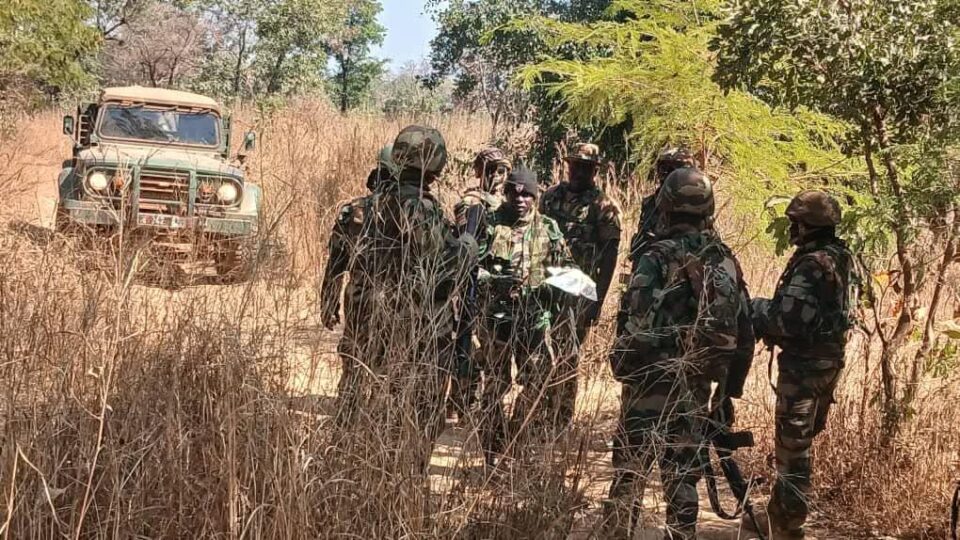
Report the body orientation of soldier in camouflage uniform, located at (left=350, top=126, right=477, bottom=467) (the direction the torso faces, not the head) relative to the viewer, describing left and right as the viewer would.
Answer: facing away from the viewer and to the right of the viewer

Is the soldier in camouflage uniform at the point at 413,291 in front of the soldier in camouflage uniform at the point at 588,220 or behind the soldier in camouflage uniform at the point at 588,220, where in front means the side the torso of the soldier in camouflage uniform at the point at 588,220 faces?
in front

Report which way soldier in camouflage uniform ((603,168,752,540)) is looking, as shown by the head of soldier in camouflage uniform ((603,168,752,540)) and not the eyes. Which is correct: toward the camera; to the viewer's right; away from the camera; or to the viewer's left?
away from the camera

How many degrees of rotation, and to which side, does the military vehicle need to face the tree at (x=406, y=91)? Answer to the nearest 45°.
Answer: approximately 180°

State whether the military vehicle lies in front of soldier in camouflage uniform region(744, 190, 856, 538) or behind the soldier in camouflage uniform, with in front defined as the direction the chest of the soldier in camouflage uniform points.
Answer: in front

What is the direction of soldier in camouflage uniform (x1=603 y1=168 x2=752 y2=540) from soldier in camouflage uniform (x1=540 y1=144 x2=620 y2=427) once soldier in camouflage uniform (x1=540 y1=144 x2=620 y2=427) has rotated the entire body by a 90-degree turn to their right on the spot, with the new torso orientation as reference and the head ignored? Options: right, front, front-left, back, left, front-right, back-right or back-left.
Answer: left

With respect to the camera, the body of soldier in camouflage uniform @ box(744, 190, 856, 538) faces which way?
to the viewer's left

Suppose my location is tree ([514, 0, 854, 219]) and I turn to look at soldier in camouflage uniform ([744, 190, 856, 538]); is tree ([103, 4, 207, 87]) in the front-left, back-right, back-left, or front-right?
back-right

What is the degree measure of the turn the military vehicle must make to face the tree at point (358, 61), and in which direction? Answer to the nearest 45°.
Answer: approximately 180°

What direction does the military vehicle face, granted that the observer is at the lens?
facing the viewer

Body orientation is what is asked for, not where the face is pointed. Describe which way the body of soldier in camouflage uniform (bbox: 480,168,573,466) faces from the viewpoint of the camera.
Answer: toward the camera

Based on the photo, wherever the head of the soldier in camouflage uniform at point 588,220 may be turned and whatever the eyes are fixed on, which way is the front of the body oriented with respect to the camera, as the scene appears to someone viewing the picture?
toward the camera

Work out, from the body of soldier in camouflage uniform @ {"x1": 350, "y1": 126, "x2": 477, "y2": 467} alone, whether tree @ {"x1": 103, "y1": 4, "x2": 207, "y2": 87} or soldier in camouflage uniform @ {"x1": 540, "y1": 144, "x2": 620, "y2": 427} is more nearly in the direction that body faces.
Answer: the soldier in camouflage uniform

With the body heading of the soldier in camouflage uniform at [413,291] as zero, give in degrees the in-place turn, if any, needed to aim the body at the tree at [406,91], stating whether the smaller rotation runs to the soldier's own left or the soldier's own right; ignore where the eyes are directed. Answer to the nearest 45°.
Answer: approximately 45° to the soldier's own left

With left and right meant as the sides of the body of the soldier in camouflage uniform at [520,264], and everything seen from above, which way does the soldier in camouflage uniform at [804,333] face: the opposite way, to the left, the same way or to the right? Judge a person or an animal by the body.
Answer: to the right
